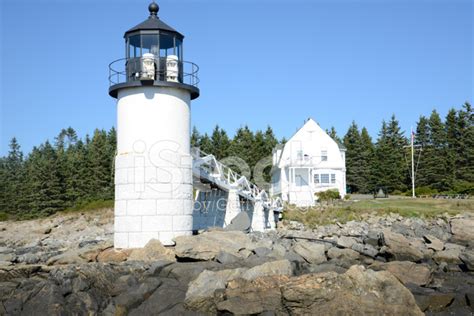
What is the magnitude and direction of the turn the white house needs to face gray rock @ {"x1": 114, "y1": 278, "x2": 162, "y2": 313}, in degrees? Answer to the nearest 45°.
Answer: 0° — it already faces it

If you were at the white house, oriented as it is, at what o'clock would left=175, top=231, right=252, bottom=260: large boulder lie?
The large boulder is roughly at 12 o'clock from the white house.

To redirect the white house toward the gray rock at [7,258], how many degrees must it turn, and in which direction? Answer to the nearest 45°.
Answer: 0° — it already faces it

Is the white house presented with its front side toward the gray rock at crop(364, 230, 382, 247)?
yes

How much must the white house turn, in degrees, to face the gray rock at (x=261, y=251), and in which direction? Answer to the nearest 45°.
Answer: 0° — it already faces it

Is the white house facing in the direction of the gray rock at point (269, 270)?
yes

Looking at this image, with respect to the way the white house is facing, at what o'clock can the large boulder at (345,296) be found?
The large boulder is roughly at 12 o'clock from the white house.
